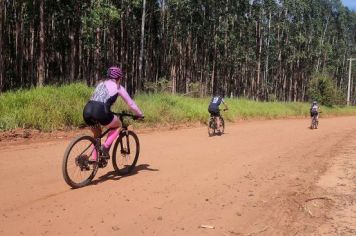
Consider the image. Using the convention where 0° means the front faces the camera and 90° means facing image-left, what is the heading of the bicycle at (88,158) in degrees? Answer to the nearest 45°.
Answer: approximately 225°

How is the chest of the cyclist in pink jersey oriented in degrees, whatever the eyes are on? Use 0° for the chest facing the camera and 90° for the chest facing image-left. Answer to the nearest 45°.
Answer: approximately 225°
